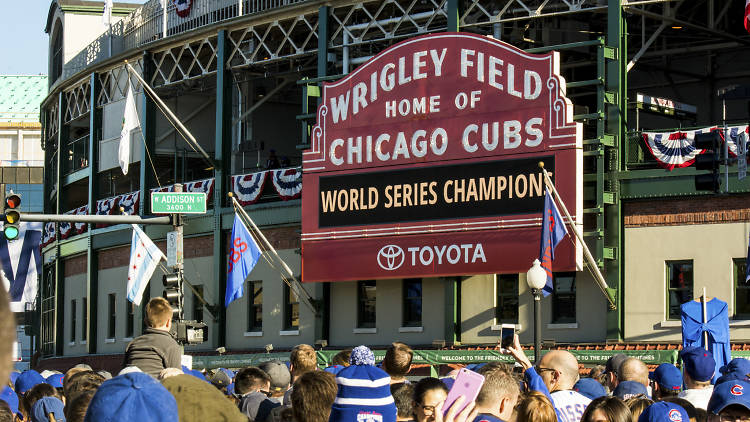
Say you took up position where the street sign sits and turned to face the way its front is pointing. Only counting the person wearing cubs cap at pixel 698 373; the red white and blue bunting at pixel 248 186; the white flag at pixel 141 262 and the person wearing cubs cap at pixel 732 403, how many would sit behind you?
2

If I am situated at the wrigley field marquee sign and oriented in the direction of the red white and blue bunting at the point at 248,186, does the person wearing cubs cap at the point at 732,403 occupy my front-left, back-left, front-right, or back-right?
back-left

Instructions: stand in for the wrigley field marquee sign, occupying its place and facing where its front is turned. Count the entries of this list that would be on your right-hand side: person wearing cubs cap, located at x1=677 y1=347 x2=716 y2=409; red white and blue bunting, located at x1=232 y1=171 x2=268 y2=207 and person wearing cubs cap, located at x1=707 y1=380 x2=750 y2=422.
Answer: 1

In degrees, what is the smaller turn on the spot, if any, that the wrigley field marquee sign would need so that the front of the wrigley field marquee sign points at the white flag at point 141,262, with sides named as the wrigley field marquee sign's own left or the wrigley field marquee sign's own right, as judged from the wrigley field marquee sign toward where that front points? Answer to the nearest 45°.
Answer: approximately 45° to the wrigley field marquee sign's own right

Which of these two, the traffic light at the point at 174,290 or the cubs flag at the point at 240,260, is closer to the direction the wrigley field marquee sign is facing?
the traffic light

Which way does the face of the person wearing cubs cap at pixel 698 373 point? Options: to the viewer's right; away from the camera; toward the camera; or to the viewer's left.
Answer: away from the camera

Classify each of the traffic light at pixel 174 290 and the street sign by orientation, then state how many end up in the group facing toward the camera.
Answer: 1

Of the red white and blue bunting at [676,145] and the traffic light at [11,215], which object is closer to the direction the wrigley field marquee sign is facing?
the traffic light

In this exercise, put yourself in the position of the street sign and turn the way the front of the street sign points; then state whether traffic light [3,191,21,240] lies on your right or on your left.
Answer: on your right

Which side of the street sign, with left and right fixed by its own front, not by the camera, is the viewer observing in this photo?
front

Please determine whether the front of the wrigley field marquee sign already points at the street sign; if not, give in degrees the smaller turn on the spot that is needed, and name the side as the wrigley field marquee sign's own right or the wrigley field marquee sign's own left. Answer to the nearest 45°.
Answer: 0° — it already faces it

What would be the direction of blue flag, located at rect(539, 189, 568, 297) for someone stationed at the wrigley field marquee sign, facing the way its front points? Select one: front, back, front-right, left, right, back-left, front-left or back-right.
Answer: left
